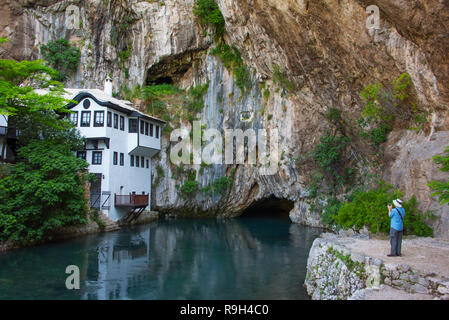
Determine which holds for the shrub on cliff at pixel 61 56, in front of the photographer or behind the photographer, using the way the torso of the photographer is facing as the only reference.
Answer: in front

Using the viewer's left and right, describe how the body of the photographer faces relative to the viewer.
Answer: facing away from the viewer and to the left of the viewer

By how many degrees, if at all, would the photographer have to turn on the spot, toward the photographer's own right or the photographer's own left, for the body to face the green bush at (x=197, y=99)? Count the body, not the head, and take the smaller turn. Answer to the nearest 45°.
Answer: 0° — they already face it

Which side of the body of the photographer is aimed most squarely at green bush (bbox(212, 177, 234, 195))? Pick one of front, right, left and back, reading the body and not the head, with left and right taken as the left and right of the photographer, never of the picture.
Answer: front

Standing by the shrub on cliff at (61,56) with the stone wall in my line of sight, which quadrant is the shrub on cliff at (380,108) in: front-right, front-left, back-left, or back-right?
front-left

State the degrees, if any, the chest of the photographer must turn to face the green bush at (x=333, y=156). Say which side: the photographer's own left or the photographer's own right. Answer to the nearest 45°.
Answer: approximately 45° to the photographer's own right

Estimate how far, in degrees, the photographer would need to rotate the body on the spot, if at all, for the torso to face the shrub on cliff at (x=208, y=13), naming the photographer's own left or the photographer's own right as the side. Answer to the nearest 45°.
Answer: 0° — they already face it

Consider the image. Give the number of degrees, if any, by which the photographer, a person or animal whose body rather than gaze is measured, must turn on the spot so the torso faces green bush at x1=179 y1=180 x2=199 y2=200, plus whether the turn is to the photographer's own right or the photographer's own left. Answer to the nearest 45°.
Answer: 0° — they already face it

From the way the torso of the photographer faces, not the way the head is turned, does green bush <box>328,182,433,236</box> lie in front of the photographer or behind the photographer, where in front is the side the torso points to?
in front

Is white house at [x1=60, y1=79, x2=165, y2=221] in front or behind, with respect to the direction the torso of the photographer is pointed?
in front
